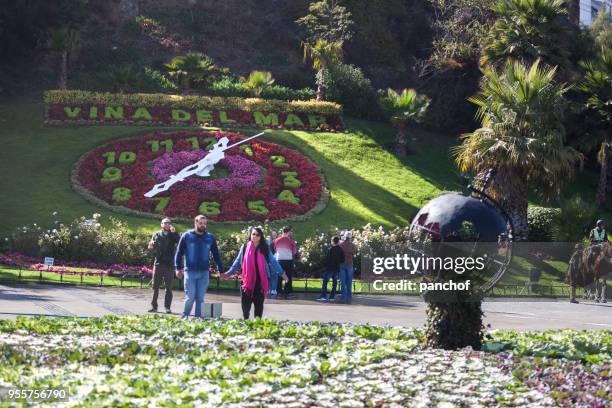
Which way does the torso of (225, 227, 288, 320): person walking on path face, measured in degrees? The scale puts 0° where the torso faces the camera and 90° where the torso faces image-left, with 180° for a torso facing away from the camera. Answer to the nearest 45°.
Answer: approximately 0°

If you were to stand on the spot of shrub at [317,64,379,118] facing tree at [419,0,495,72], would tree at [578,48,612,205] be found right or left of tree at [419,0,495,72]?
right

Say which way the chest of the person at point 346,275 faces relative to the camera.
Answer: away from the camera

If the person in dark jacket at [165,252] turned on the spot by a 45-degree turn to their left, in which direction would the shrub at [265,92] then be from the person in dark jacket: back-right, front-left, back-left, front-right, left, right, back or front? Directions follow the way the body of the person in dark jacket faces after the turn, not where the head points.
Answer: back-left

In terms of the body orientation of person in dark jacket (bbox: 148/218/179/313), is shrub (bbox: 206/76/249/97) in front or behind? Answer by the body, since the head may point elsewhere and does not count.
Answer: behind

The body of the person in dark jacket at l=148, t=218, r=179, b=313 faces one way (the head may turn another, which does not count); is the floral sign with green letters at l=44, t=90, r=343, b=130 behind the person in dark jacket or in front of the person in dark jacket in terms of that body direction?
behind

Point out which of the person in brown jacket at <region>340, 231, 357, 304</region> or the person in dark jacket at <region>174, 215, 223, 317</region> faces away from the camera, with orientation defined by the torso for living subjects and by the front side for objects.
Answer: the person in brown jacket

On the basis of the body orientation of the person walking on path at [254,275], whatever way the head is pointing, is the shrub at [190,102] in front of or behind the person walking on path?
behind

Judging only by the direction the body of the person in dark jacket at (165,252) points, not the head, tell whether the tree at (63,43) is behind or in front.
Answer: behind

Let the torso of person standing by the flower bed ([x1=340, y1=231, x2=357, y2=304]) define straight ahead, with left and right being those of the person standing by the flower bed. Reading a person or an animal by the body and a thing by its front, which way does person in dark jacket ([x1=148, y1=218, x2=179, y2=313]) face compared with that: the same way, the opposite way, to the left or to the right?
the opposite way
